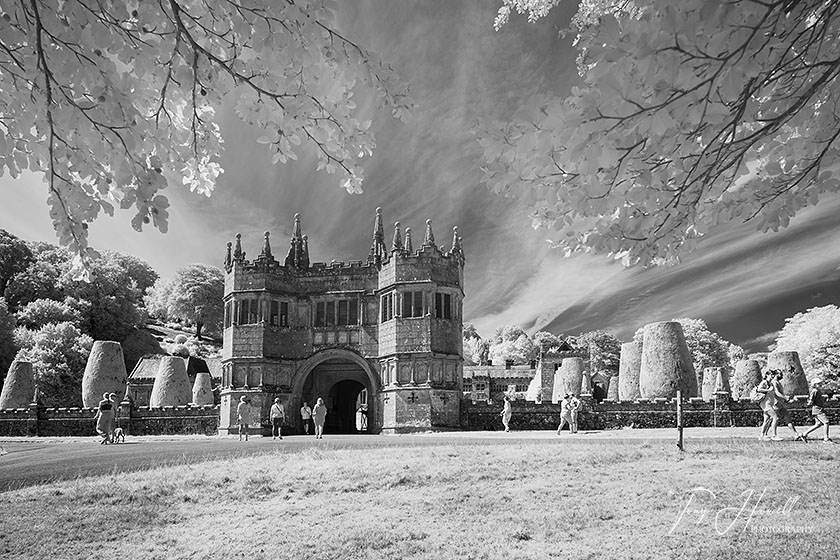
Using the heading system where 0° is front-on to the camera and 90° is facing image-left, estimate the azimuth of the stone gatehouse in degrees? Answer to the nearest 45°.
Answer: approximately 0°

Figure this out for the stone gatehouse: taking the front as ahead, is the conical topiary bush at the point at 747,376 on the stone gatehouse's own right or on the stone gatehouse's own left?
on the stone gatehouse's own left

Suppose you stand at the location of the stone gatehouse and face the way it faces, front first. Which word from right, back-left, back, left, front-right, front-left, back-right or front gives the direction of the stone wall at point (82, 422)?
right

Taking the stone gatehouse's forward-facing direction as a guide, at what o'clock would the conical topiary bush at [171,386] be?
The conical topiary bush is roughly at 4 o'clock from the stone gatehouse.

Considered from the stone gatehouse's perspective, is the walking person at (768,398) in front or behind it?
in front

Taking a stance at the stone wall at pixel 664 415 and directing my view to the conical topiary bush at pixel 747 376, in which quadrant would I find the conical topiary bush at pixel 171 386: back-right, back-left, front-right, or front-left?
back-left

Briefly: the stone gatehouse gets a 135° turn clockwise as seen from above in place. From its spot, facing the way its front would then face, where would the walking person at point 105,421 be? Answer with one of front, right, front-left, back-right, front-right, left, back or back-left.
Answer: left

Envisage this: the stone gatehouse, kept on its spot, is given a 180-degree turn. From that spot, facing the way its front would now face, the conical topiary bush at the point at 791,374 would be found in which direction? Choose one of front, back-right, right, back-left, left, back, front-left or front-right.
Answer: right

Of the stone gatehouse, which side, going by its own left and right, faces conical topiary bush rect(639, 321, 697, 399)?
left

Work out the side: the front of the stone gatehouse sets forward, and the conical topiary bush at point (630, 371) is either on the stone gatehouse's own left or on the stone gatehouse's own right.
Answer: on the stone gatehouse's own left

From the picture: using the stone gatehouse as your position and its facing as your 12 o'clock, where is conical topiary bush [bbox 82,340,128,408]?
The conical topiary bush is roughly at 4 o'clock from the stone gatehouse.
